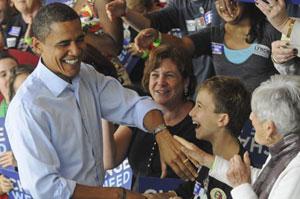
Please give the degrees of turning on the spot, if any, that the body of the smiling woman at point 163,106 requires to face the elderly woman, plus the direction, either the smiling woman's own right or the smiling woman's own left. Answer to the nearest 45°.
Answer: approximately 90° to the smiling woman's own left

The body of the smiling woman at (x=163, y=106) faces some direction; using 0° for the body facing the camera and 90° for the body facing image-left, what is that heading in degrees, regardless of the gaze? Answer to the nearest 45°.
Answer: approximately 45°

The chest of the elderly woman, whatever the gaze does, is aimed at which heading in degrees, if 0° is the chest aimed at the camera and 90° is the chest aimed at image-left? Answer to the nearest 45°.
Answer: approximately 90°

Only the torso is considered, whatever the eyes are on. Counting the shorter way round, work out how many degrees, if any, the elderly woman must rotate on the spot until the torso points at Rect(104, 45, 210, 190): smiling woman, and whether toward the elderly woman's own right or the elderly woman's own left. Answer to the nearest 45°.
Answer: approximately 45° to the elderly woman's own right
